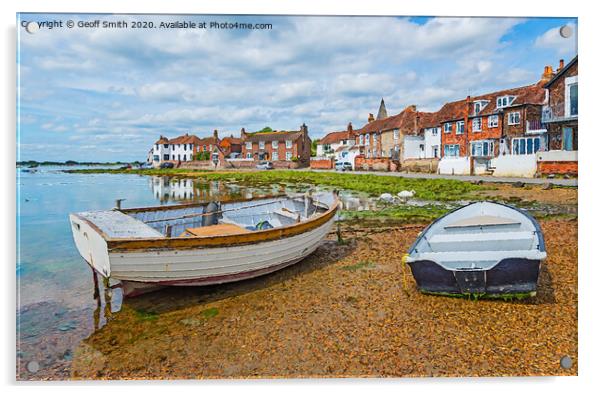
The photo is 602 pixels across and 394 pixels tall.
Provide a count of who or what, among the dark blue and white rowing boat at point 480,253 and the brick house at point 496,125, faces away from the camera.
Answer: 1

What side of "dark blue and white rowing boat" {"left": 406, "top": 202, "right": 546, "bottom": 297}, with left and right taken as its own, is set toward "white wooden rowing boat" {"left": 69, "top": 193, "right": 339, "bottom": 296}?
left

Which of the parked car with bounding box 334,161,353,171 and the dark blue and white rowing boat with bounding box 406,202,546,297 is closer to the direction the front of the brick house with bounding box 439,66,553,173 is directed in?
the dark blue and white rowing boat

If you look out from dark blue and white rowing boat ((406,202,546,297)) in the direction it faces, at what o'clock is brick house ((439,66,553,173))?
The brick house is roughly at 12 o'clock from the dark blue and white rowing boat.

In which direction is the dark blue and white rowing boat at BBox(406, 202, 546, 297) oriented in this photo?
away from the camera

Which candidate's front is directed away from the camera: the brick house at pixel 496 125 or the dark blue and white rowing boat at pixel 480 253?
the dark blue and white rowing boat

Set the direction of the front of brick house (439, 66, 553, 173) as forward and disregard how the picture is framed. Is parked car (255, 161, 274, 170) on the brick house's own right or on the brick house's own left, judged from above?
on the brick house's own right
